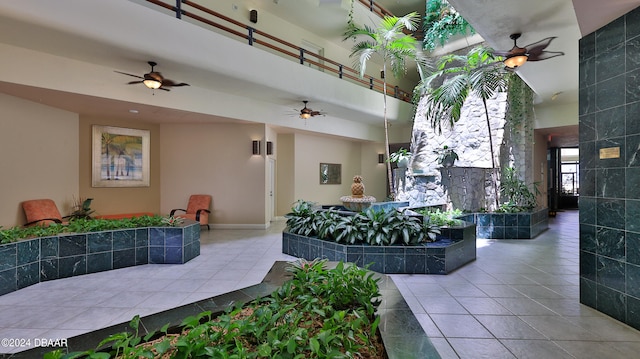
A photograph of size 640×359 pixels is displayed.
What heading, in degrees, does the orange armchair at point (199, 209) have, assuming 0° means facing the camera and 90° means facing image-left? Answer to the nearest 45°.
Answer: approximately 45°

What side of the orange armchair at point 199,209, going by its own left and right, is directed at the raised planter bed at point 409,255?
left

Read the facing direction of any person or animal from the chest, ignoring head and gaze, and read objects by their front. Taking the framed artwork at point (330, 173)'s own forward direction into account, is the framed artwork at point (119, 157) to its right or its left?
on its right

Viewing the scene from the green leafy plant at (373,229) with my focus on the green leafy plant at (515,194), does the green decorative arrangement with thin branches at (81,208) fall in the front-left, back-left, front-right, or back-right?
back-left

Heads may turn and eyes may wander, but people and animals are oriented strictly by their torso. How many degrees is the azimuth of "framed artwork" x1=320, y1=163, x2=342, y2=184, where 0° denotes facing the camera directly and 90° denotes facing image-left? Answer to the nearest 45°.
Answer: approximately 0°

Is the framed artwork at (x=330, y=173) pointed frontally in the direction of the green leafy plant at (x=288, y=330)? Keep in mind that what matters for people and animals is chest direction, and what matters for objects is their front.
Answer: yes

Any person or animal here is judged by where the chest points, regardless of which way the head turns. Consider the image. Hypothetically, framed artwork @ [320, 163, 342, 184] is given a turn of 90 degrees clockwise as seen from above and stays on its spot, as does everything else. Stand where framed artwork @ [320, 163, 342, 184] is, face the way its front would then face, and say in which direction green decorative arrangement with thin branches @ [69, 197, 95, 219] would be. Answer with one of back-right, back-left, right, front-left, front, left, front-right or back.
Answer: front-left

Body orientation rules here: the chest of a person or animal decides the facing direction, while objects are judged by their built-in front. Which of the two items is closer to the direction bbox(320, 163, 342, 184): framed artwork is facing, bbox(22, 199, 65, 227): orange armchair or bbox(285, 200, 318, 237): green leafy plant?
the green leafy plant

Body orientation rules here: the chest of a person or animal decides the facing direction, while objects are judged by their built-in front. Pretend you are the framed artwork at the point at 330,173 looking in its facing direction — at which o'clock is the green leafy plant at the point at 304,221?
The green leafy plant is roughly at 12 o'clock from the framed artwork.

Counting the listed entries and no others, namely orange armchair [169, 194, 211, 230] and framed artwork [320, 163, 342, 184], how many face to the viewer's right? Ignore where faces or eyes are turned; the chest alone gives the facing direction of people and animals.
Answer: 0

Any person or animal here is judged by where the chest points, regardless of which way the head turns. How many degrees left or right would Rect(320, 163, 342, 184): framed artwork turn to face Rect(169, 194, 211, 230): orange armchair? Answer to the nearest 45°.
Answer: approximately 45° to its right

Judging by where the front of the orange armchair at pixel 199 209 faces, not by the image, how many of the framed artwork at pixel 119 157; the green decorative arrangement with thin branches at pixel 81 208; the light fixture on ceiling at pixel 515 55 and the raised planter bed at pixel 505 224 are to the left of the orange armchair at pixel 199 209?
2
